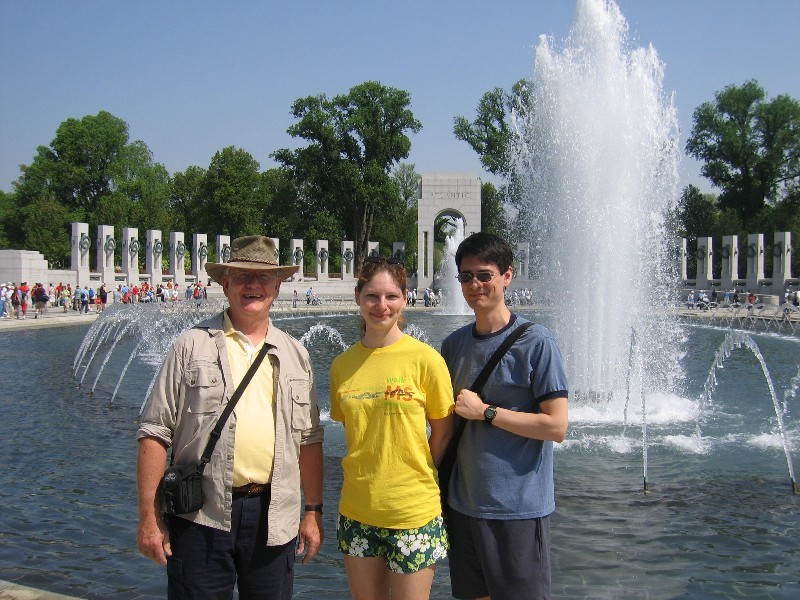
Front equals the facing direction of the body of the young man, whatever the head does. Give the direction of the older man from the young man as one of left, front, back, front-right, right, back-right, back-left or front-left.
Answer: front-right

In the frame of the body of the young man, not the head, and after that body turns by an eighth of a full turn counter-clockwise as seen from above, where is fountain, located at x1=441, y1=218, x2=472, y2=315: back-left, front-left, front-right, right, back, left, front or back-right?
back

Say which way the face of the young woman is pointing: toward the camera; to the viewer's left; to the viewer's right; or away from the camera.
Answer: toward the camera

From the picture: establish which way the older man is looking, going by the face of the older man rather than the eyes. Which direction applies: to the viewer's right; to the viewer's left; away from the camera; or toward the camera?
toward the camera

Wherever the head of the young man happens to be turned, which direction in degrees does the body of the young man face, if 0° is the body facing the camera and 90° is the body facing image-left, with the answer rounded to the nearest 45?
approximately 45°
